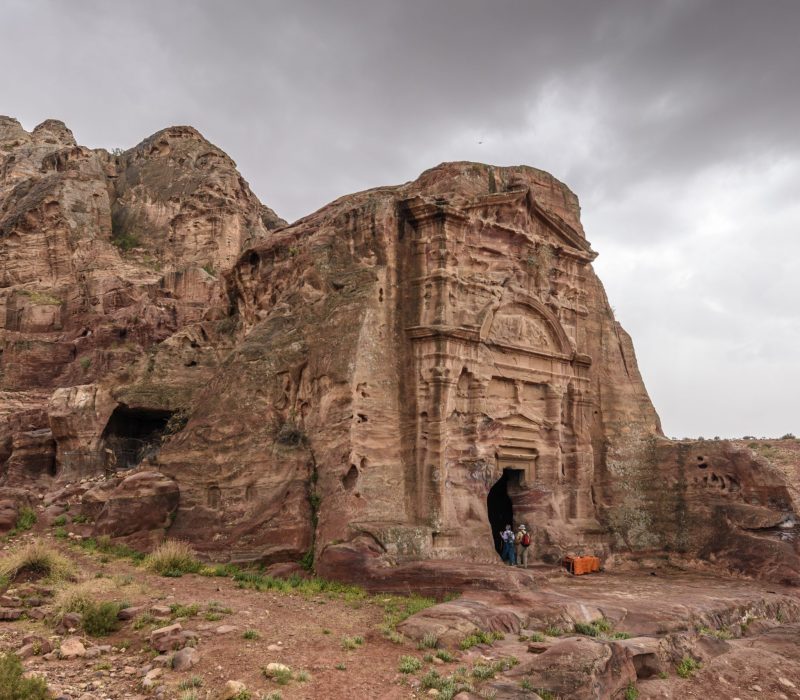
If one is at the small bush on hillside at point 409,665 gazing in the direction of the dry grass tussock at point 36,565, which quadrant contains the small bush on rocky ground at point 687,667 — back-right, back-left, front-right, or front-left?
back-right

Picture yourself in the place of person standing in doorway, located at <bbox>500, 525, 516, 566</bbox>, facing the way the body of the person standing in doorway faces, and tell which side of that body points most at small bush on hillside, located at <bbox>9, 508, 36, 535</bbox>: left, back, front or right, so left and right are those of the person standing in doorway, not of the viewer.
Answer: left

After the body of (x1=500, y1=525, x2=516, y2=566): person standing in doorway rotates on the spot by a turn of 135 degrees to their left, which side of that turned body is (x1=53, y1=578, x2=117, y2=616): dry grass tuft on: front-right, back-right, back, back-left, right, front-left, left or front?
front

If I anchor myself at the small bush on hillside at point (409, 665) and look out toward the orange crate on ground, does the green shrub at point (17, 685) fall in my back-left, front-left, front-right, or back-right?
back-left

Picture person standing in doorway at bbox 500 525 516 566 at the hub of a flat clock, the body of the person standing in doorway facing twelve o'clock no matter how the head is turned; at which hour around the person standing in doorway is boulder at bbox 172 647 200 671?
The boulder is roughly at 7 o'clock from the person standing in doorway.
